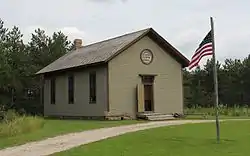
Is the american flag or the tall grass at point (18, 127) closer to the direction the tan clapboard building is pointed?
the american flag

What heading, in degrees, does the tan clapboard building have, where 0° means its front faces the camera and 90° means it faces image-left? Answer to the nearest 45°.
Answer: approximately 315°

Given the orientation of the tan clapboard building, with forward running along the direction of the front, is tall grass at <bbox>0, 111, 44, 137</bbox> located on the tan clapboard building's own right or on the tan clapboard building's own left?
on the tan clapboard building's own right

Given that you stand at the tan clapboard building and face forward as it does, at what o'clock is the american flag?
The american flag is roughly at 1 o'clock from the tan clapboard building.
